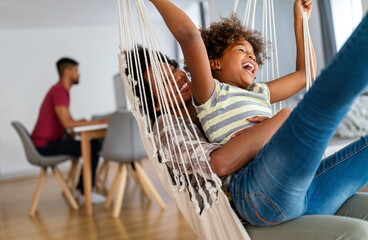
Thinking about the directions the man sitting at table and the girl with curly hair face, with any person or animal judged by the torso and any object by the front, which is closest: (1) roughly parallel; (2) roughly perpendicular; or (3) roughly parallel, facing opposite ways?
roughly perpendicular

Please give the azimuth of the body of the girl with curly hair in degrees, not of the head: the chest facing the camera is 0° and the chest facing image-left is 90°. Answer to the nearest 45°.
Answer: approximately 315°

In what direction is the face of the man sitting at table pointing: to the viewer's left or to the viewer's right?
to the viewer's right

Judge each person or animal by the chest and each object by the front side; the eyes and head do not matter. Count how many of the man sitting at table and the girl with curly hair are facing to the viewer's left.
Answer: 0

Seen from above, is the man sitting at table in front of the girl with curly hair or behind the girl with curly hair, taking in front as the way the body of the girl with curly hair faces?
behind

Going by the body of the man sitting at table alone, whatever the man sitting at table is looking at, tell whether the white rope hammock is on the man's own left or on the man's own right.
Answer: on the man's own right

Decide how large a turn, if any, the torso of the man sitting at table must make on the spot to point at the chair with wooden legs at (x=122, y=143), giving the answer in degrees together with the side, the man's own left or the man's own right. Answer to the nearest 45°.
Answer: approximately 45° to the man's own right

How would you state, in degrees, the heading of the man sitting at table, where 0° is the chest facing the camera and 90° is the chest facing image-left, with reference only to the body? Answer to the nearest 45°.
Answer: approximately 270°
